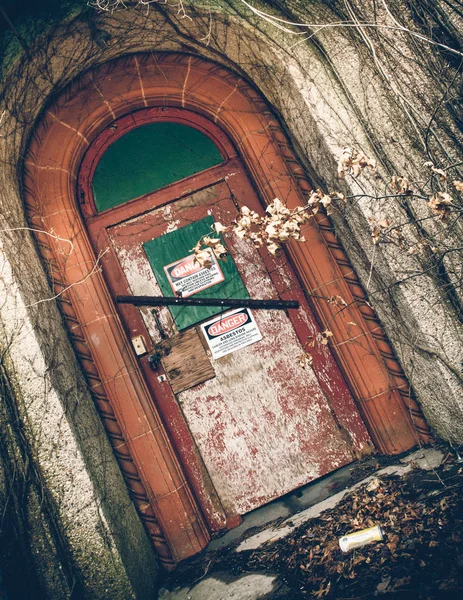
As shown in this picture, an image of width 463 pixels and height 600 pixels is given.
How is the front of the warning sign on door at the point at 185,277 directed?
toward the camera

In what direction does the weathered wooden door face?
toward the camera

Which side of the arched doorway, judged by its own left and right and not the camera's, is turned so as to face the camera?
front
